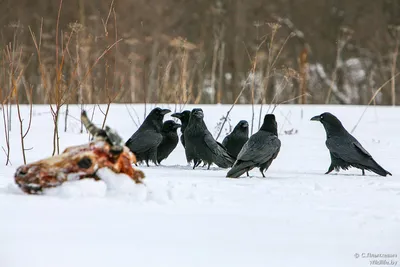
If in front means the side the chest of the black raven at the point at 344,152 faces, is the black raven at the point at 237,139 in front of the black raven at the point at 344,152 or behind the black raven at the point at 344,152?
in front

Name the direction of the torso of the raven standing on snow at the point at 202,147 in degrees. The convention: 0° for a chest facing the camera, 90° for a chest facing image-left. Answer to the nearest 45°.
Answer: approximately 45°

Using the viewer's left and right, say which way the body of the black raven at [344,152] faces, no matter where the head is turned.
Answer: facing to the left of the viewer

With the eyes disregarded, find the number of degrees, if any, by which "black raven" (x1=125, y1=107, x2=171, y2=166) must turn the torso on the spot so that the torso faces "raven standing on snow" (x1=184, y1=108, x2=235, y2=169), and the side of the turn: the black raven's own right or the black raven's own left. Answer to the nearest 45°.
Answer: approximately 45° to the black raven's own right

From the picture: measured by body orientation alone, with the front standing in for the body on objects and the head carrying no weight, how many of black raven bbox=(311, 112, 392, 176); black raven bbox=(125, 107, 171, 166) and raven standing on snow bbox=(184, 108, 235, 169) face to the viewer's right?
1

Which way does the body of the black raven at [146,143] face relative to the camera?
to the viewer's right

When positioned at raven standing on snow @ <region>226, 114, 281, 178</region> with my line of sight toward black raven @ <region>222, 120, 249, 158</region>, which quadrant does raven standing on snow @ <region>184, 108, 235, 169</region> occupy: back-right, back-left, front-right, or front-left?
front-left

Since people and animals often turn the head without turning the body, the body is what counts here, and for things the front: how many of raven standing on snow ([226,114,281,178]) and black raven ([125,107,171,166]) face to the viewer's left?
0

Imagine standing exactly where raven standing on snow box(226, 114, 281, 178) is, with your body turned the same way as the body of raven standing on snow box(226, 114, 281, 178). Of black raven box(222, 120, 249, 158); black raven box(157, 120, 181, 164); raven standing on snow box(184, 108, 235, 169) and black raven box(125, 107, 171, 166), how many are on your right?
0

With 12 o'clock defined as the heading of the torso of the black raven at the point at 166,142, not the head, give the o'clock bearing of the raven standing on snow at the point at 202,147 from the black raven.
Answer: The raven standing on snow is roughly at 2 o'clock from the black raven.

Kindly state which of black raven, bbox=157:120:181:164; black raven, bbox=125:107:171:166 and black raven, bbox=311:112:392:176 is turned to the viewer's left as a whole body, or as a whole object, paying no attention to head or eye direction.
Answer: black raven, bbox=311:112:392:176

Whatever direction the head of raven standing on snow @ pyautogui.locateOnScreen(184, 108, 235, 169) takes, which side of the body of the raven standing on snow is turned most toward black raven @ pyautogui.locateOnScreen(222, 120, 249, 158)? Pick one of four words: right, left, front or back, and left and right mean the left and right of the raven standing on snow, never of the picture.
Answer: back

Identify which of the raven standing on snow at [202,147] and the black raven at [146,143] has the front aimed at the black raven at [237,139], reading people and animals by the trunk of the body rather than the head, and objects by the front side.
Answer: the black raven at [146,143]

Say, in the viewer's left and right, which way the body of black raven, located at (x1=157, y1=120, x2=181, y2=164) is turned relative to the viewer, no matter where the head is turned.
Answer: facing to the right of the viewer

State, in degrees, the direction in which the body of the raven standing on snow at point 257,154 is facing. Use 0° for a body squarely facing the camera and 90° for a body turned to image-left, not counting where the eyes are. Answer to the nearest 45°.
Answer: approximately 225°
